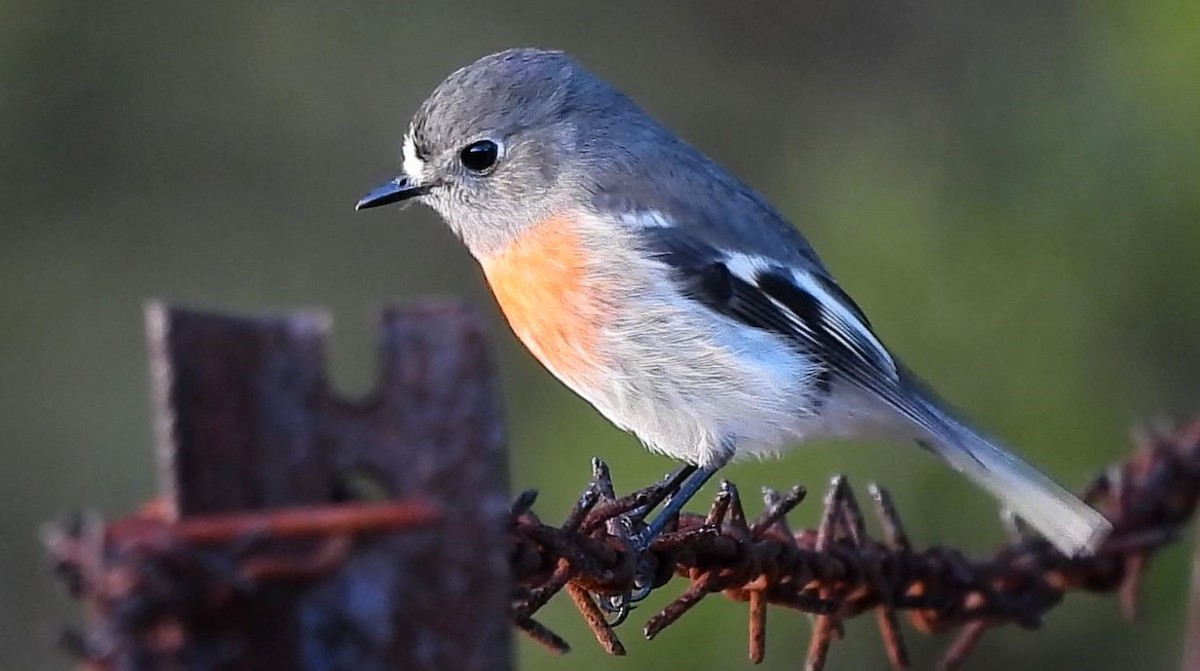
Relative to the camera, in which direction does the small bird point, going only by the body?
to the viewer's left

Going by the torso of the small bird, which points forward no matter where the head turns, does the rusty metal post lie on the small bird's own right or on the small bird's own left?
on the small bird's own left
